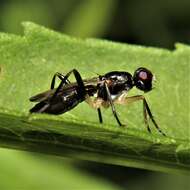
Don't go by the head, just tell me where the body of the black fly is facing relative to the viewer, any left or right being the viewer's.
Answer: facing to the right of the viewer
